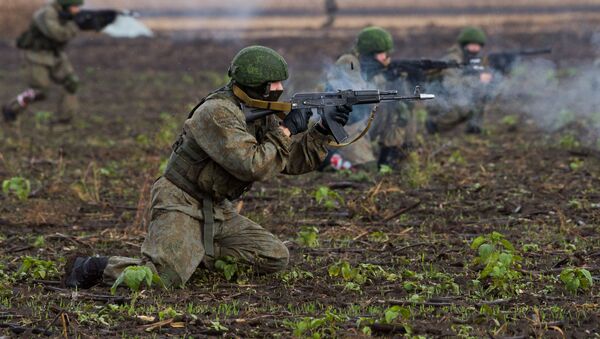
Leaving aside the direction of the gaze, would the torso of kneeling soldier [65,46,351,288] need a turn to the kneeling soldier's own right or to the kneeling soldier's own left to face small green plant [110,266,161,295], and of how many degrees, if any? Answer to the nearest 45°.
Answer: approximately 135° to the kneeling soldier's own right

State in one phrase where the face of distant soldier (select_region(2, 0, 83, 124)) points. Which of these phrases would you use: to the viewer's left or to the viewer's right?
to the viewer's right

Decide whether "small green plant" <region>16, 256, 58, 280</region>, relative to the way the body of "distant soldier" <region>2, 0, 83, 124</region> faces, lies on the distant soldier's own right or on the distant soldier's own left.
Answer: on the distant soldier's own right

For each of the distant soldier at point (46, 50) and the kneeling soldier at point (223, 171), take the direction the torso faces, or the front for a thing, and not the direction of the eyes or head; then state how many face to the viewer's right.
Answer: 2

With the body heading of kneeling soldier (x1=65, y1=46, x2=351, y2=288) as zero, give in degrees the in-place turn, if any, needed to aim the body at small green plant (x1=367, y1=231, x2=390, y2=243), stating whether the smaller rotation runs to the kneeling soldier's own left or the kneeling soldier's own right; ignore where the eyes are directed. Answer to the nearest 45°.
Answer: approximately 45° to the kneeling soldier's own left

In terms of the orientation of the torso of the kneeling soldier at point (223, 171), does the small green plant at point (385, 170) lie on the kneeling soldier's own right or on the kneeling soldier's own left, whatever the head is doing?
on the kneeling soldier's own left

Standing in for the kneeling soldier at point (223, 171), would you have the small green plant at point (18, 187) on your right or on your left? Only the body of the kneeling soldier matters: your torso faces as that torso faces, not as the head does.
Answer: on your left

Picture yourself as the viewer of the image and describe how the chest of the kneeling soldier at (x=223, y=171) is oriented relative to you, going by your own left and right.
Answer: facing to the right of the viewer

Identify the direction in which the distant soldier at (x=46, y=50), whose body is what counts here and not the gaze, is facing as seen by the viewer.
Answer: to the viewer's right

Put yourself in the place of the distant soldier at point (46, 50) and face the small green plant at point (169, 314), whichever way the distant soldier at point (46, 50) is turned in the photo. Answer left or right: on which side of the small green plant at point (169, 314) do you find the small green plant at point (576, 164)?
left

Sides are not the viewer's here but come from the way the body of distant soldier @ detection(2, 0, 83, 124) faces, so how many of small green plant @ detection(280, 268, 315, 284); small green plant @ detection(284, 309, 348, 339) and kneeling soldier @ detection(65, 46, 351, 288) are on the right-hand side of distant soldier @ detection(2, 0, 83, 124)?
3

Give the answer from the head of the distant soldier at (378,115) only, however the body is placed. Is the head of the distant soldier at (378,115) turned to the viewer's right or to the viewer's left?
to the viewer's right

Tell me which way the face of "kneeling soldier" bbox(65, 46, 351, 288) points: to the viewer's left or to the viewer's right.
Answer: to the viewer's right
